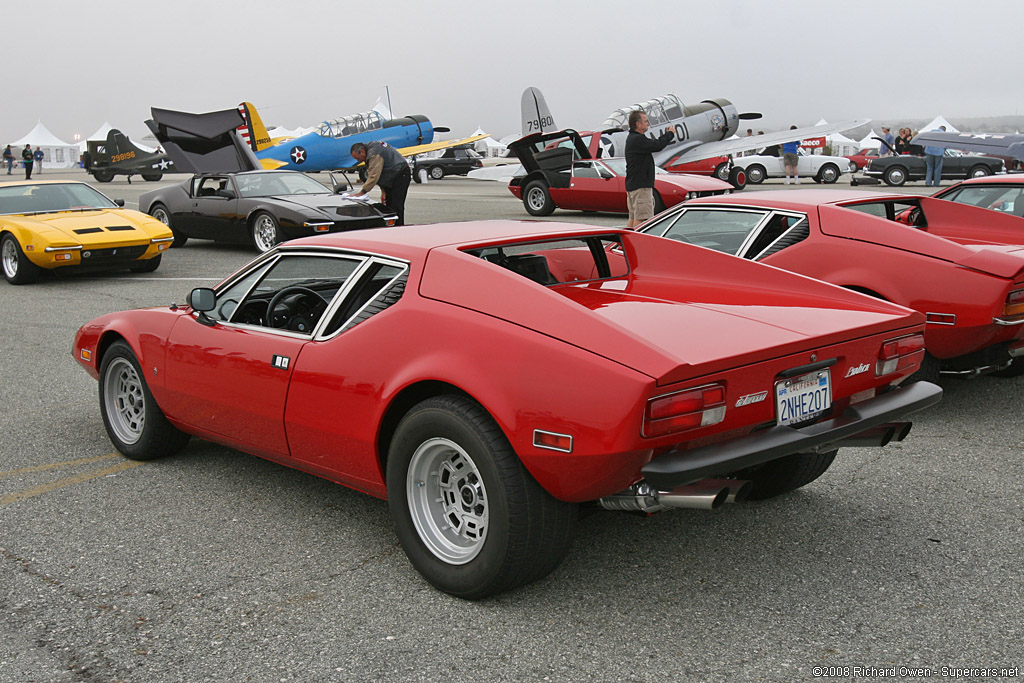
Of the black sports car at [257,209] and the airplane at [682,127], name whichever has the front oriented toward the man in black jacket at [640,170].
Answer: the black sports car

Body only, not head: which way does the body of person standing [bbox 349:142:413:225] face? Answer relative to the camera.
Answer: to the viewer's left

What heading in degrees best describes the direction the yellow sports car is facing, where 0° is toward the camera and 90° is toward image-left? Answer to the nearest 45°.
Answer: approximately 315°

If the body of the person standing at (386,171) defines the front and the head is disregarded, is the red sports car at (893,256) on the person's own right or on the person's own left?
on the person's own left

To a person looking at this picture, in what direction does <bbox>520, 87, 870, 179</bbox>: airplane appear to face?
facing away from the viewer and to the right of the viewer

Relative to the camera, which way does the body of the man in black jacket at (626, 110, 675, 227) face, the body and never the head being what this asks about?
to the viewer's right

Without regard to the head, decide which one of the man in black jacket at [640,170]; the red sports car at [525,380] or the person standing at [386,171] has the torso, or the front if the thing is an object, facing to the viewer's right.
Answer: the man in black jacket

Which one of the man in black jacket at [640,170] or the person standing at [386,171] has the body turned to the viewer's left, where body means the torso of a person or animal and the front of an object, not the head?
the person standing

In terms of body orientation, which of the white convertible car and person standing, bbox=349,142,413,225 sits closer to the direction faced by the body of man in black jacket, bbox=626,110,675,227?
the white convertible car

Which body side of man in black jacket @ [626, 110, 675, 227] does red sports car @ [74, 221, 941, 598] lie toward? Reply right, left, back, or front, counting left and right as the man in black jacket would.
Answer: right

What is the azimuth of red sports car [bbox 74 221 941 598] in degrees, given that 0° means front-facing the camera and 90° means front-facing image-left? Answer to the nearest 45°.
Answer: approximately 135°

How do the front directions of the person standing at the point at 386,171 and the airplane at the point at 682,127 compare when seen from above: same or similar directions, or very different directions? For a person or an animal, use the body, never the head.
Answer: very different directions
